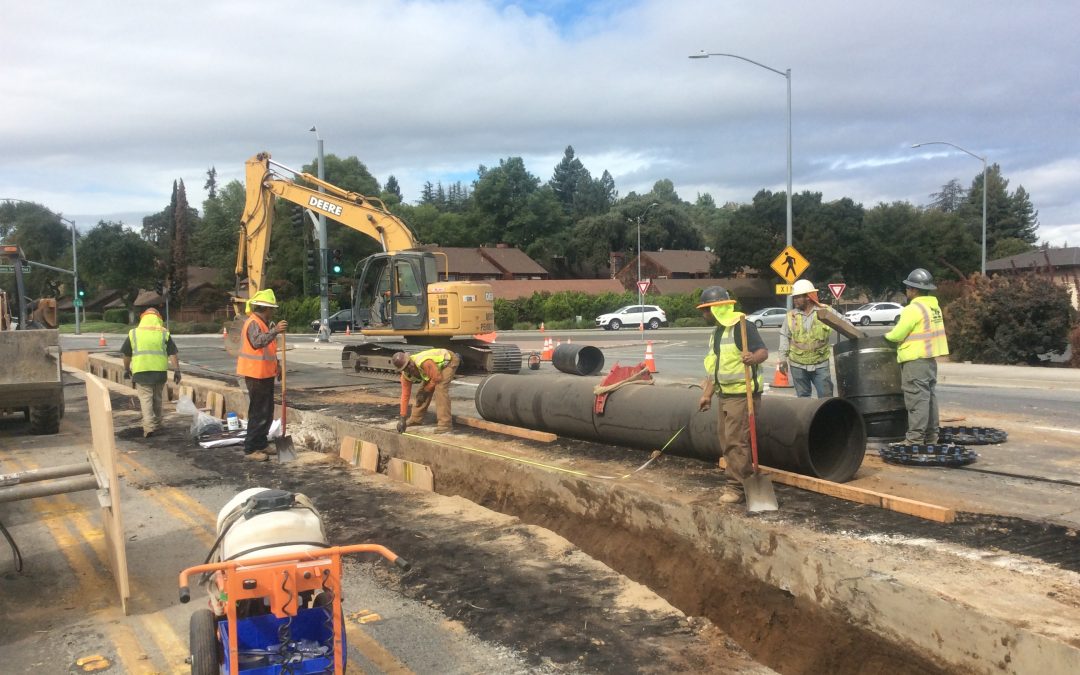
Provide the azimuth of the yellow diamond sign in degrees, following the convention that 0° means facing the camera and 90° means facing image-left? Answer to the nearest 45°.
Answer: approximately 0°

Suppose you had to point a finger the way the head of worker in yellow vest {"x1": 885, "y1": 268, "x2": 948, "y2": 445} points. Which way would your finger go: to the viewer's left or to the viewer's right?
to the viewer's left

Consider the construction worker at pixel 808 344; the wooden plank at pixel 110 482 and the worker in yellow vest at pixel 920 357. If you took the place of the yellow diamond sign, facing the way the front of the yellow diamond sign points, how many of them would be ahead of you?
3

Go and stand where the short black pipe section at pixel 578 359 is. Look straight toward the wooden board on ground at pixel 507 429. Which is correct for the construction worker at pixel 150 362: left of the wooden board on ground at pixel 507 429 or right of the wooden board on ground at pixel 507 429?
right

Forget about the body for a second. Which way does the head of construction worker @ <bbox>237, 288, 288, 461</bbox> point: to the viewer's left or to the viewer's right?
to the viewer's right
